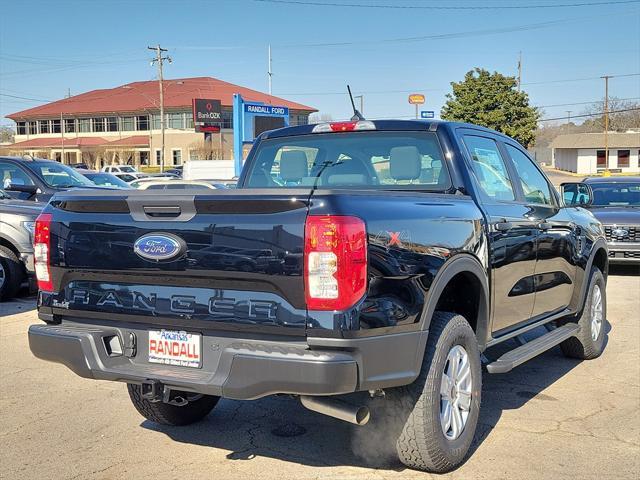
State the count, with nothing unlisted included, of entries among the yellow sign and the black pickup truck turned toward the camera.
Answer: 1

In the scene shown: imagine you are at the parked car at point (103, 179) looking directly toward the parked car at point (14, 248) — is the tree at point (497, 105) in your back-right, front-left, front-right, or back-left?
back-left

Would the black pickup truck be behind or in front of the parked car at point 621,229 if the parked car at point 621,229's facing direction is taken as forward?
in front

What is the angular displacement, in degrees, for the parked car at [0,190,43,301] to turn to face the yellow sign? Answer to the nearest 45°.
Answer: approximately 90° to its left

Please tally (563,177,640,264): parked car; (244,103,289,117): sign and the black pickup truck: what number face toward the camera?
2

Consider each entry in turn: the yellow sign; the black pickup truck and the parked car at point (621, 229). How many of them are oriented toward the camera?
2

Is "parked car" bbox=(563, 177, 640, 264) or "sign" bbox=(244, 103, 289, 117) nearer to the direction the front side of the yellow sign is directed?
the parked car

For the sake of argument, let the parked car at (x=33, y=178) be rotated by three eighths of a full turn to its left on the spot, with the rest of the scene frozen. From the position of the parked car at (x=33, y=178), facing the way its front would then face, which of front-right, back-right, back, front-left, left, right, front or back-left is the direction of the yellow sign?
front-right

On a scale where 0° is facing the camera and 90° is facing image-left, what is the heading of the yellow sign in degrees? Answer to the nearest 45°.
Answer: approximately 0°

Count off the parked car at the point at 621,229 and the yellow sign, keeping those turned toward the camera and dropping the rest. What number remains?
2

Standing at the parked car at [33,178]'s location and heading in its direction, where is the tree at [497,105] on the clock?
The tree is roughly at 9 o'clock from the parked car.

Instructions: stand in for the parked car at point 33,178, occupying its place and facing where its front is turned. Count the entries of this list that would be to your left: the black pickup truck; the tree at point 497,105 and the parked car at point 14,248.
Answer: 1

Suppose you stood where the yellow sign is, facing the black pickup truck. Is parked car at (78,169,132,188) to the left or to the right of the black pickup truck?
right

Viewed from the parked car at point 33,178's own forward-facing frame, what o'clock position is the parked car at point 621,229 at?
the parked car at point 621,229 is roughly at 11 o'clock from the parked car at point 33,178.

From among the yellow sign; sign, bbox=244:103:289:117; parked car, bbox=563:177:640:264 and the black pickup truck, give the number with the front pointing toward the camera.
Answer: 3

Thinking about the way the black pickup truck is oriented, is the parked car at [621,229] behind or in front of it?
in front

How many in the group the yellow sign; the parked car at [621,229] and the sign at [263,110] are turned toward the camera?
3

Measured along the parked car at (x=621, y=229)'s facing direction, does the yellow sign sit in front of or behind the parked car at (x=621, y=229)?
behind
